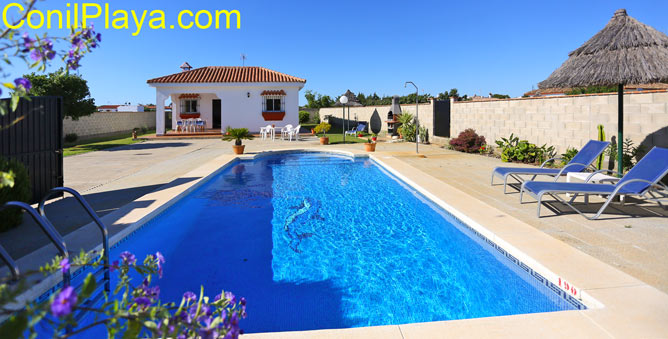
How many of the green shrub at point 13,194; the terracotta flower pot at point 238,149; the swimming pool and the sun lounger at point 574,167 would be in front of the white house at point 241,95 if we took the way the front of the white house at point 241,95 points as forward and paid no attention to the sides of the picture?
4

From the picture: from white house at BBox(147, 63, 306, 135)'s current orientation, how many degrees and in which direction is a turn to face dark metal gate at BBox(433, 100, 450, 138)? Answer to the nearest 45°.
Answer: approximately 45° to its left

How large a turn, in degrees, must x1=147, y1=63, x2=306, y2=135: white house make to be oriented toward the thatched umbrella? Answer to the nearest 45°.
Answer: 0° — it already faces it

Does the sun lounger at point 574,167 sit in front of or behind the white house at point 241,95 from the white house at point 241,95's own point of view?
in front

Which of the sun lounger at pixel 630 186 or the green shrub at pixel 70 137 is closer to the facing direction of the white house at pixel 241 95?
the sun lounger

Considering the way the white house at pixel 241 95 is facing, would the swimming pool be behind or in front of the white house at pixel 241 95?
in front

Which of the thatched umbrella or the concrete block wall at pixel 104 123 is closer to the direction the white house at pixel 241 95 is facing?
the thatched umbrella

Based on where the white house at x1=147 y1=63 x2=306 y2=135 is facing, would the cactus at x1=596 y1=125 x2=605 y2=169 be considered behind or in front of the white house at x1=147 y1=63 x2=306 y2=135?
in front

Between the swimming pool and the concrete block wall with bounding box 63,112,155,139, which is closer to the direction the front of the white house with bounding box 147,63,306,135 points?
the swimming pool

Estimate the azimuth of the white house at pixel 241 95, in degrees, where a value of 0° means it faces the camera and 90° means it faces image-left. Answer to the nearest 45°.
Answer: approximately 0°
